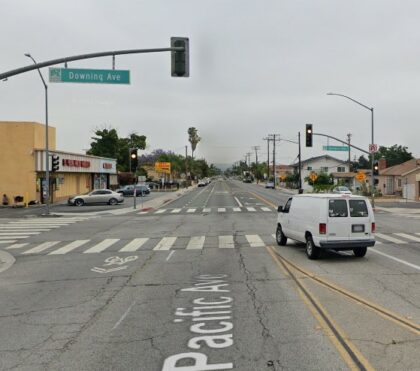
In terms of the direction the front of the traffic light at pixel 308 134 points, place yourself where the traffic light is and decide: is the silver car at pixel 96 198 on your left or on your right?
on your right

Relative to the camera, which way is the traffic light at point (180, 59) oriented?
away from the camera

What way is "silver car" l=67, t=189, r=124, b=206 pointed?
to the viewer's left

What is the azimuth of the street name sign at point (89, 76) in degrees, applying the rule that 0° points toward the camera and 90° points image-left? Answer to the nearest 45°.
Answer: approximately 0°

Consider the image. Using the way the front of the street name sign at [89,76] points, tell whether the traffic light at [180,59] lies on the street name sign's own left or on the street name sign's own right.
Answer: on the street name sign's own left

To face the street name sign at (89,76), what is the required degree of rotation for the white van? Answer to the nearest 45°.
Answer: approximately 45° to its left

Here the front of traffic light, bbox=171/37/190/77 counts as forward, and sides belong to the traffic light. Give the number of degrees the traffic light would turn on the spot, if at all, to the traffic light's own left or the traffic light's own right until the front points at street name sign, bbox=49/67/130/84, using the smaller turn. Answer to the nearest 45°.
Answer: approximately 90° to the traffic light's own left

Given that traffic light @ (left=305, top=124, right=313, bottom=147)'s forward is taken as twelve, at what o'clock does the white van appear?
The white van is roughly at 12 o'clock from the traffic light.

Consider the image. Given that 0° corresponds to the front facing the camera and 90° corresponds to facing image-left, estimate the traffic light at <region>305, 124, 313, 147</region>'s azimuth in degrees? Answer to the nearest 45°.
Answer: approximately 0°
